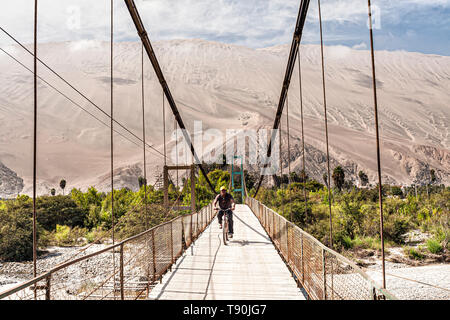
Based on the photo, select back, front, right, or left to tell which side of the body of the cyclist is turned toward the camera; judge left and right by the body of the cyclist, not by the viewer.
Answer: front

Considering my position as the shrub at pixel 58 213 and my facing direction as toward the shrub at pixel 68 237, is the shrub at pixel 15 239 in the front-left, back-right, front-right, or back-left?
front-right

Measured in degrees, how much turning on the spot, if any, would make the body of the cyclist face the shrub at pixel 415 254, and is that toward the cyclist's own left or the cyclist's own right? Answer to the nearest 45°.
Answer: approximately 135° to the cyclist's own left

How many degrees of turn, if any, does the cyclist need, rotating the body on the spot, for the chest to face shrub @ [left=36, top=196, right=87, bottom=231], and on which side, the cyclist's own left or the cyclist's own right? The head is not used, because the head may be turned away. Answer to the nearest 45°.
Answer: approximately 135° to the cyclist's own right

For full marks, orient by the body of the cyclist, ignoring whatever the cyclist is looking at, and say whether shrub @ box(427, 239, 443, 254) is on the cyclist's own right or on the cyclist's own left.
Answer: on the cyclist's own left
